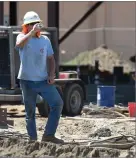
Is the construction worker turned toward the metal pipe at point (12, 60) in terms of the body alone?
no

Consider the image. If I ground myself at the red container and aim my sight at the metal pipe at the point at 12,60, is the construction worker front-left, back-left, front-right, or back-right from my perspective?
front-left

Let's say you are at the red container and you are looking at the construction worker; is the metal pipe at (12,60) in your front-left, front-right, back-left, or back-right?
front-right

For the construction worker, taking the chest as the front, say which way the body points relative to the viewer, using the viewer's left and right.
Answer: facing the viewer and to the right of the viewer

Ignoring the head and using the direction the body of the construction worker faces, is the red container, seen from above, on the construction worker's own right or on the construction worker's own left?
on the construction worker's own left
